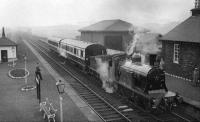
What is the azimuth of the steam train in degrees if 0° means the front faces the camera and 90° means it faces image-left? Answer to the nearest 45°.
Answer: approximately 315°

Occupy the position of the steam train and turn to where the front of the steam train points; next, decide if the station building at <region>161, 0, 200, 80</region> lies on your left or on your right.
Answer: on your left

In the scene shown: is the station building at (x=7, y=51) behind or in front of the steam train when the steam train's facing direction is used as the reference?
behind

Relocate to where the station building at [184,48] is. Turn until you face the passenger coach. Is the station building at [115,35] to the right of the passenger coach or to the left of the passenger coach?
right
